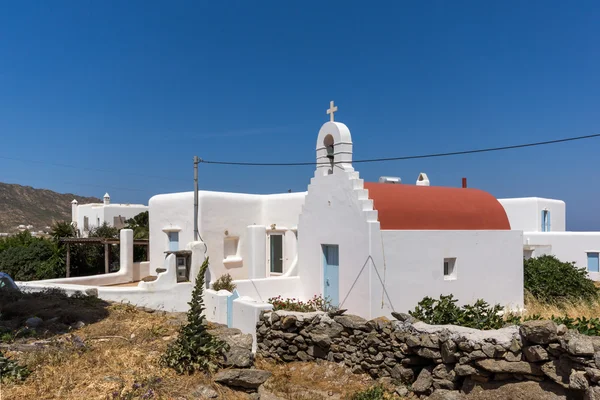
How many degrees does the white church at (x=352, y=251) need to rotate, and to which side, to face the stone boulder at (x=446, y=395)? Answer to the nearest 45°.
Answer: approximately 45° to its left

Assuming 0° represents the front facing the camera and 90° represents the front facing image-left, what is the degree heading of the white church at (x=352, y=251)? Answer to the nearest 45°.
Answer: approximately 45°

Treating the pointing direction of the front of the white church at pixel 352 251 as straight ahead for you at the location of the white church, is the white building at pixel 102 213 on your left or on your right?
on your right

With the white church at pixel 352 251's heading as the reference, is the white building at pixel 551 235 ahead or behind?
behind

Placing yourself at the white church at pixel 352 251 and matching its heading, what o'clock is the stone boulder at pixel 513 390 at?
The stone boulder is roughly at 10 o'clock from the white church.

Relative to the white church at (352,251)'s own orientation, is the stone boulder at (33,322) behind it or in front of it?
in front

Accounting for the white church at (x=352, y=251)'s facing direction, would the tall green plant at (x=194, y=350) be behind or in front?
in front

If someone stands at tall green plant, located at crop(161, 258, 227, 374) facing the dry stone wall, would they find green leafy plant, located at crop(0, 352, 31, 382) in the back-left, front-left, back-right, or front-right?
back-right
